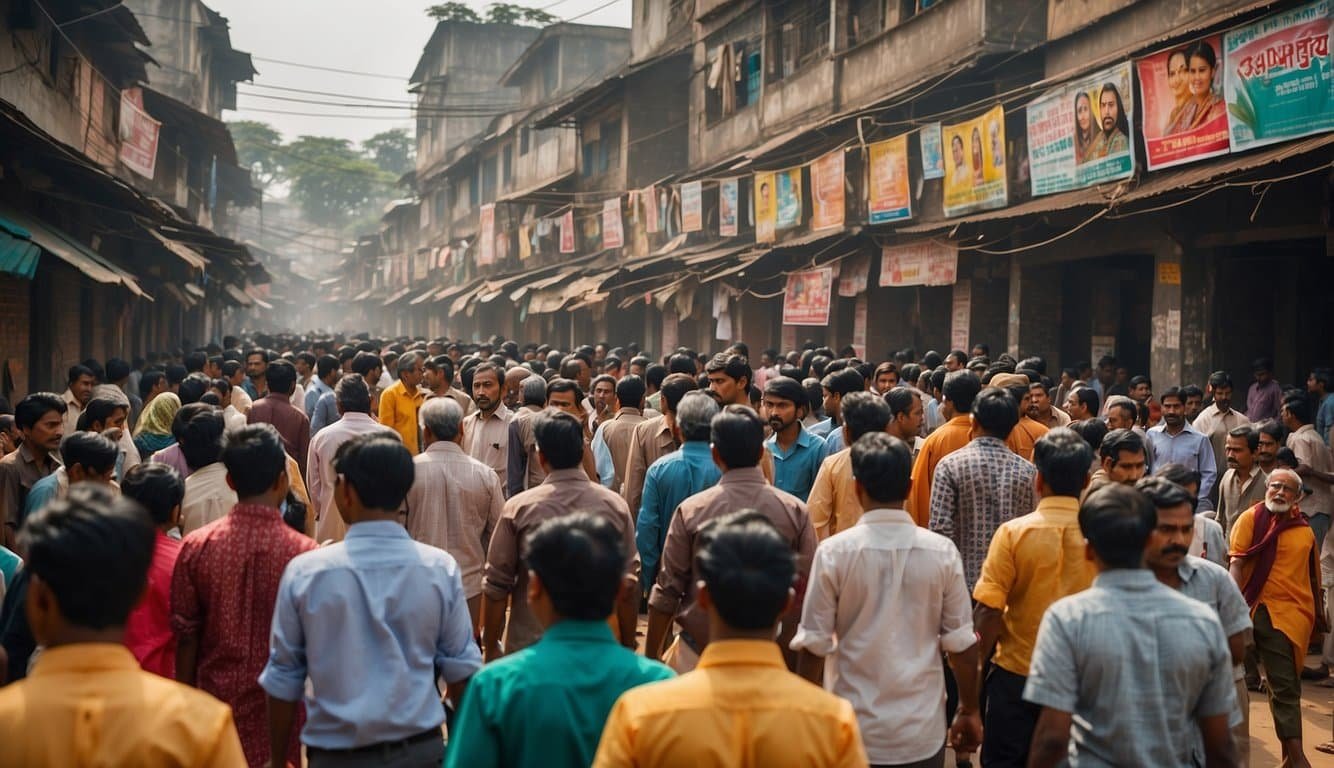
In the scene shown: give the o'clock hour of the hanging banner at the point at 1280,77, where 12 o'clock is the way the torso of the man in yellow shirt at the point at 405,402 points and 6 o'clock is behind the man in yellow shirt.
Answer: The hanging banner is roughly at 11 o'clock from the man in yellow shirt.

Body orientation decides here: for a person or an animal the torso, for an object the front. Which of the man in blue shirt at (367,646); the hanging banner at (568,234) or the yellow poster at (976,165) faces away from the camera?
the man in blue shirt

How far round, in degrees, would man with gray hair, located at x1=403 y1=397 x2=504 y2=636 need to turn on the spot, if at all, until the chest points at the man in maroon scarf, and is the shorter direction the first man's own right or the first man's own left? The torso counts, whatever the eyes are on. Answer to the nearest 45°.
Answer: approximately 90° to the first man's own right

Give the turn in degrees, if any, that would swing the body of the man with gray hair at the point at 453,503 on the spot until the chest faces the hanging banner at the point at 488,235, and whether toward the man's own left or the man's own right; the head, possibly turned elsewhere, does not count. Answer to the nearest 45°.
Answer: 0° — they already face it

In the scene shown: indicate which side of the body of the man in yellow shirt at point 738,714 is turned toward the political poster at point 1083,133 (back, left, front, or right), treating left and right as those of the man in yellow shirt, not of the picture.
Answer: front

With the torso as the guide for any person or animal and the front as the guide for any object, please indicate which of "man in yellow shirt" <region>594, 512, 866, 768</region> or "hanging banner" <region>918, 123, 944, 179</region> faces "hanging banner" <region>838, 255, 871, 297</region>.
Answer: the man in yellow shirt

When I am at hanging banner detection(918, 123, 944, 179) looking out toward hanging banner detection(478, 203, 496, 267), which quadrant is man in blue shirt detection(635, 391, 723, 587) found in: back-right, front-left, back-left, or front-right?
back-left

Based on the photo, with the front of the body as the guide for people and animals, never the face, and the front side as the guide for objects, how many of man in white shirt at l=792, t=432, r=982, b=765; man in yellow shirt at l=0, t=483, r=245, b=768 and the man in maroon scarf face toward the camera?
1

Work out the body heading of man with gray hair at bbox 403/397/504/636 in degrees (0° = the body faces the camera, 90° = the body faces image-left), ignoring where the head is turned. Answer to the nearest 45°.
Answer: approximately 180°

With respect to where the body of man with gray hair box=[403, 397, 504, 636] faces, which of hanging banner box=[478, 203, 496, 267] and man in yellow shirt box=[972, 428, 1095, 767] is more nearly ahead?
the hanging banner

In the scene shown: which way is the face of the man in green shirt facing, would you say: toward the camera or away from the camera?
away from the camera

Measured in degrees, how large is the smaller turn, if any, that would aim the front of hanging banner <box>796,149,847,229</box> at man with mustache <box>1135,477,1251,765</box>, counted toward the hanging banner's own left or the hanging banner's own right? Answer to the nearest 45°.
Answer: approximately 45° to the hanging banner's own left

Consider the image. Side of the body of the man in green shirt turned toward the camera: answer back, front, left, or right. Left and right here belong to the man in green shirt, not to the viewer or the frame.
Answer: back

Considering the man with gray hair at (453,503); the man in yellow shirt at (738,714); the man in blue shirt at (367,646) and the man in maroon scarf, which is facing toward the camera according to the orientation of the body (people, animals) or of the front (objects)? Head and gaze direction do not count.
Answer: the man in maroon scarf

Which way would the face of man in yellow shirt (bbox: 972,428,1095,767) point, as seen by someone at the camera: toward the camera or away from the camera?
away from the camera

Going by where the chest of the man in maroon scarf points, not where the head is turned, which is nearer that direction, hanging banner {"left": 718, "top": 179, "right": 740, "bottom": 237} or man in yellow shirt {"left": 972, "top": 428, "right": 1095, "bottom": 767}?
the man in yellow shirt

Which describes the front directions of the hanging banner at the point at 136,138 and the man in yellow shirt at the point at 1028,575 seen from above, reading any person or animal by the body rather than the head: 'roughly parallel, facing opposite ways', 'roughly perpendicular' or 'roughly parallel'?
roughly perpendicular

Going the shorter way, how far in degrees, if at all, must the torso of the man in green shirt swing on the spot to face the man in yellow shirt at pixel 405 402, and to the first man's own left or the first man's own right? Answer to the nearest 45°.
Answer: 0° — they already face them

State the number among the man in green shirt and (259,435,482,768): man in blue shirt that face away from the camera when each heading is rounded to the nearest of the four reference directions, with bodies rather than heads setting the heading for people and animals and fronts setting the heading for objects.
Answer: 2
